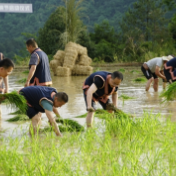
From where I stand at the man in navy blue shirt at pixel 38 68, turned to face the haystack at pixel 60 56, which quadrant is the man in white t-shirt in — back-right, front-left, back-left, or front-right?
front-right

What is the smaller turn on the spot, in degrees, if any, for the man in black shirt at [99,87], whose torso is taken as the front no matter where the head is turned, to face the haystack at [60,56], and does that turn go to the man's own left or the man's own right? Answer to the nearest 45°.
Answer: approximately 135° to the man's own left

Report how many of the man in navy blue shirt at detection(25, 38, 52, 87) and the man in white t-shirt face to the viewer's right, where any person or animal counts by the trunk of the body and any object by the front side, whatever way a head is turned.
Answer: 1

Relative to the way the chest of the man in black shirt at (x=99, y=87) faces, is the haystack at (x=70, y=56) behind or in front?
behind

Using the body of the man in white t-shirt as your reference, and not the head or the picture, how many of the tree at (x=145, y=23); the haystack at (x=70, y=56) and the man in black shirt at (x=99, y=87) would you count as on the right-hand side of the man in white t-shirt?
1
